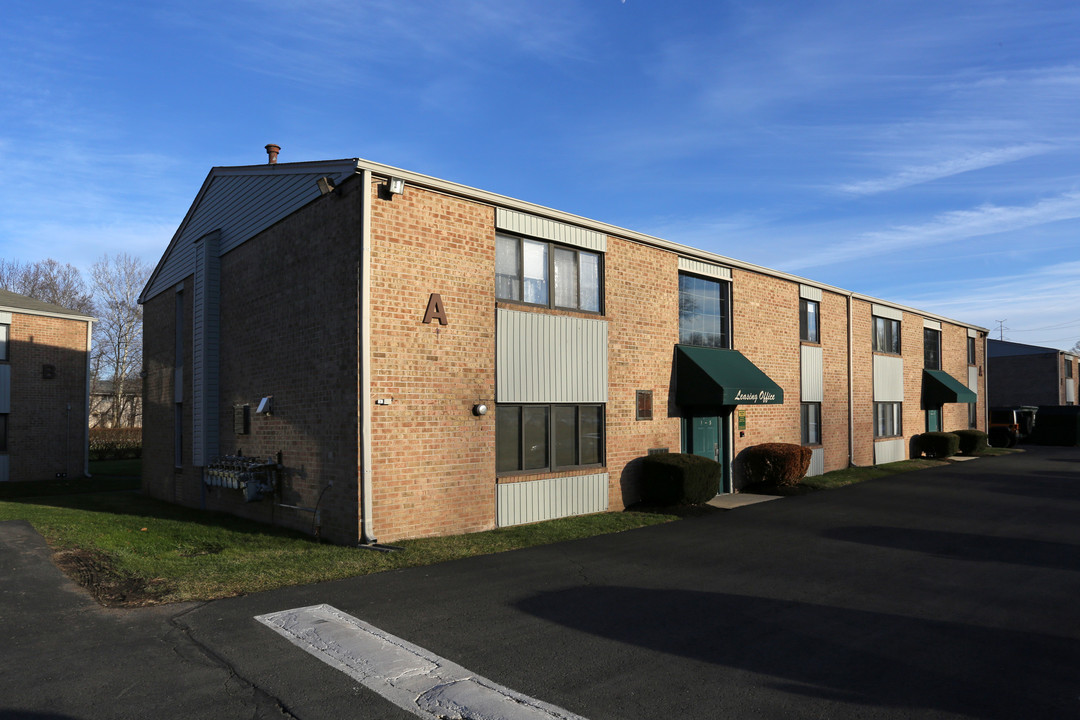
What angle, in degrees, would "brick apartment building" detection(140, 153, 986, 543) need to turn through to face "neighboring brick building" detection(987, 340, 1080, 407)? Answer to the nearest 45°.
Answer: approximately 90° to its left

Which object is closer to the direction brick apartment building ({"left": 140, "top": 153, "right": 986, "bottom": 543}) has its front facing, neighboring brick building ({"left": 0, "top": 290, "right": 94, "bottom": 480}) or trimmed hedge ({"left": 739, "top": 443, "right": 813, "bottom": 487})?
the trimmed hedge

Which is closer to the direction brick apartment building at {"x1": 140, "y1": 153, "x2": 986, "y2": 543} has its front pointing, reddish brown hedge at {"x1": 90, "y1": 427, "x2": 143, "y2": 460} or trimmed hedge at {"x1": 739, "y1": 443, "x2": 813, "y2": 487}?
the trimmed hedge

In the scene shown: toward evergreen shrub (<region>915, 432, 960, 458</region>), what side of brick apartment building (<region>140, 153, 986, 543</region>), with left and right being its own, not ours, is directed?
left

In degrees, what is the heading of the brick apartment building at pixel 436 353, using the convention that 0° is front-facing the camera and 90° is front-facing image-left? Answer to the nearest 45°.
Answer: approximately 315°

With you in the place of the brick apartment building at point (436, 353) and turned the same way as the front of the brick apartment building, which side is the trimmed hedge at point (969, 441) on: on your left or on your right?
on your left
